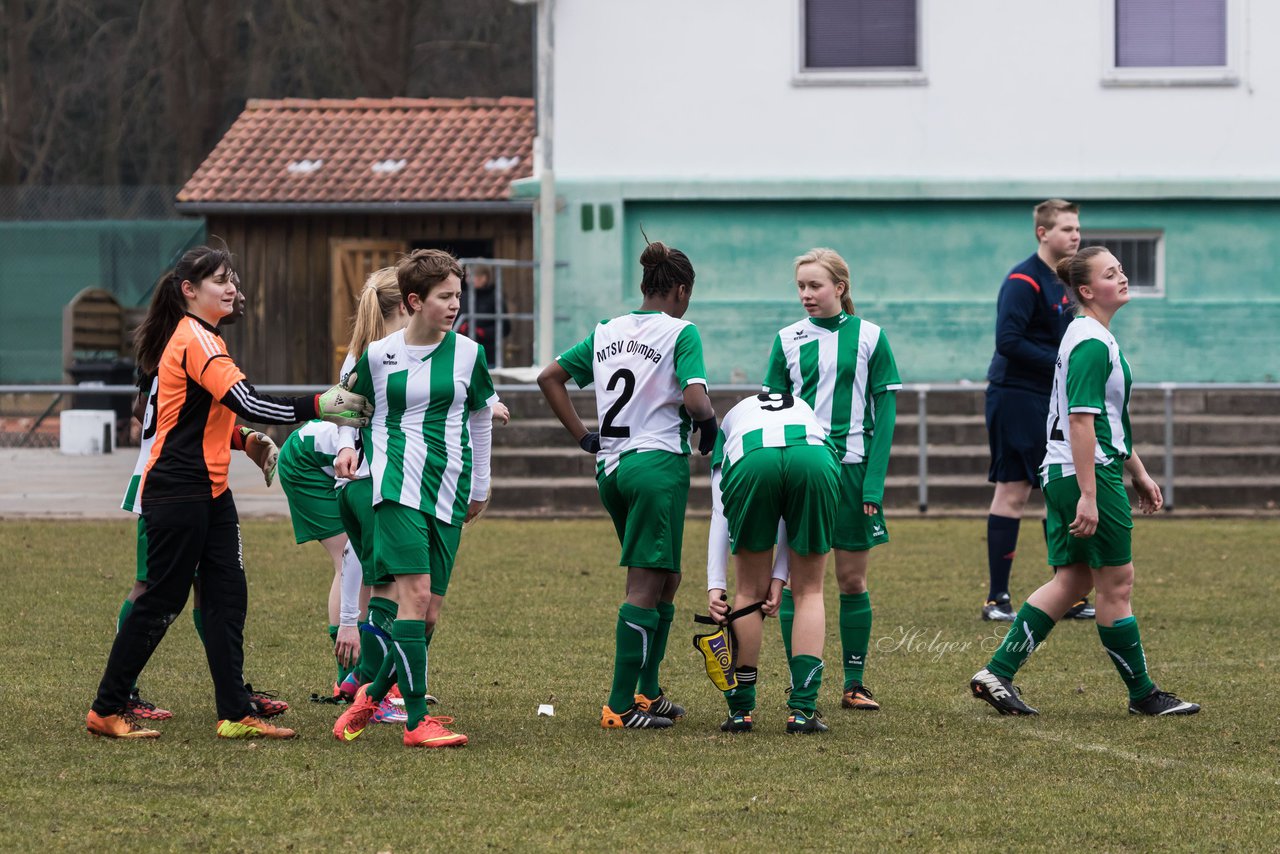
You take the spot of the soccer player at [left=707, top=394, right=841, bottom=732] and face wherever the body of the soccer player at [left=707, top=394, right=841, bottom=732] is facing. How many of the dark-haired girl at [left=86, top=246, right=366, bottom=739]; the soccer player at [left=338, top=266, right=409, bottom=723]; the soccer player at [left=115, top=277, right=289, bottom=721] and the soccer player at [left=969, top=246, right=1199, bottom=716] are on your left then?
3

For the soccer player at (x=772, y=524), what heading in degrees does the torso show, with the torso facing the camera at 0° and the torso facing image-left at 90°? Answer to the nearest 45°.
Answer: approximately 180°

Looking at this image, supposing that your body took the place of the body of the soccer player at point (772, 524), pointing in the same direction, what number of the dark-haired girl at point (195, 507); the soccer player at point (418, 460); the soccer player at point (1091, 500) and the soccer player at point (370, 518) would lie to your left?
3

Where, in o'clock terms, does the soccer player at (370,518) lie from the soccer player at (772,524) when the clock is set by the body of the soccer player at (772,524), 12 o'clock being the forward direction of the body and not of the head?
the soccer player at (370,518) is roughly at 9 o'clock from the soccer player at (772,524).

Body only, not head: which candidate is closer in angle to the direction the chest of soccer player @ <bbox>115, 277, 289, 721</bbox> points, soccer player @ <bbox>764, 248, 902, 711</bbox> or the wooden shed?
the soccer player

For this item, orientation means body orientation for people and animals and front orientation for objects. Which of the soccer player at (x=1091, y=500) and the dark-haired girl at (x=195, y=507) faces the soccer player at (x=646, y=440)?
the dark-haired girl

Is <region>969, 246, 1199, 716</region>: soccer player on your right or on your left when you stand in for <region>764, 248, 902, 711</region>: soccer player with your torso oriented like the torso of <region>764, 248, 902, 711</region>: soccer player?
on your left

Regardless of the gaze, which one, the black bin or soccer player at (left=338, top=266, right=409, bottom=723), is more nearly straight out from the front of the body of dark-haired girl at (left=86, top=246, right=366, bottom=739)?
the soccer player

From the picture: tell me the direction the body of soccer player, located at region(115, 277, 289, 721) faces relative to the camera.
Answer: to the viewer's right

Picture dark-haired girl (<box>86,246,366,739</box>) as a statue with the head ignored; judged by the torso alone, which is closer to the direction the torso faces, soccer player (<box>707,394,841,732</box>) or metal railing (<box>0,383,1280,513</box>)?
the soccer player

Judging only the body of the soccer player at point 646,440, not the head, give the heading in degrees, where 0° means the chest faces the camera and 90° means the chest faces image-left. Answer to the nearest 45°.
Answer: approximately 225°
